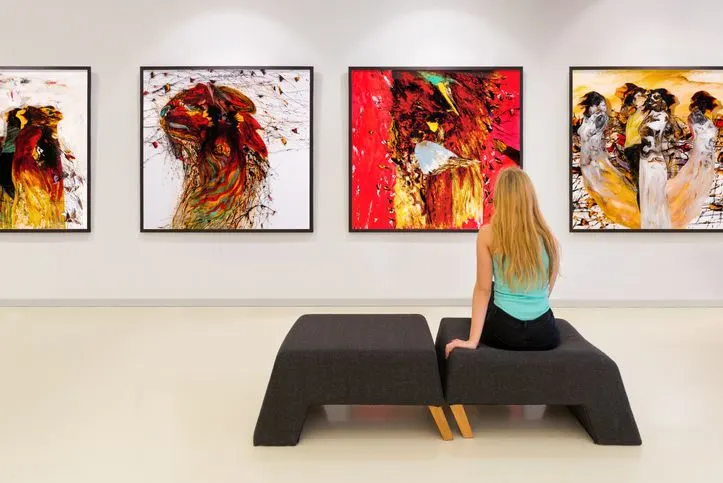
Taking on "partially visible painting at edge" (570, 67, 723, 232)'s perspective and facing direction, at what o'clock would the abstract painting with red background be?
The abstract painting with red background is roughly at 2 o'clock from the partially visible painting at edge.

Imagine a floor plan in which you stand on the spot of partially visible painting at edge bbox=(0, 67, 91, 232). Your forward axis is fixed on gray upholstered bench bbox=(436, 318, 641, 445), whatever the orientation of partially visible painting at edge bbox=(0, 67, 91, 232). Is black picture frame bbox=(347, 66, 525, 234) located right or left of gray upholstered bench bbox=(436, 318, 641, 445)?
left

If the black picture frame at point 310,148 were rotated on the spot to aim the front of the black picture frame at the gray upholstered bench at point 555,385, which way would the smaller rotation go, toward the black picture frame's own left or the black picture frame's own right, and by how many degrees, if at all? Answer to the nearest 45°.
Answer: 0° — it already faces it

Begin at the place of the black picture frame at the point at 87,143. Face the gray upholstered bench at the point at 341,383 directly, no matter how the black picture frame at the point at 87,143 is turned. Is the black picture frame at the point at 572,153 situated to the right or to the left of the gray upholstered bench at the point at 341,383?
left

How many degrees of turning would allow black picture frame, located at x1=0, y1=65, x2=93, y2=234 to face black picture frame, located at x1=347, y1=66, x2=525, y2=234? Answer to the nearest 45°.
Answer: approximately 45° to its left

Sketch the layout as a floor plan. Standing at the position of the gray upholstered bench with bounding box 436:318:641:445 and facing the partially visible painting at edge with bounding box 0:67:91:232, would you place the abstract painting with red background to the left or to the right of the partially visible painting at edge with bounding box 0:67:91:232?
right

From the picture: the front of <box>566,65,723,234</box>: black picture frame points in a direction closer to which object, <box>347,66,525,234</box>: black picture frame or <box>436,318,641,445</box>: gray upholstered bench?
the gray upholstered bench

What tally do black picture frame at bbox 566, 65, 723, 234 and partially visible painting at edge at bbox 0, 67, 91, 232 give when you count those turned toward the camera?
2

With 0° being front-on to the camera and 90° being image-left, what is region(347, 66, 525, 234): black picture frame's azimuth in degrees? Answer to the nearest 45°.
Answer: approximately 0°

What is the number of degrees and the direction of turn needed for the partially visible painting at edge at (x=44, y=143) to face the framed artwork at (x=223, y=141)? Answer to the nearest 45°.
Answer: approximately 45° to its left
